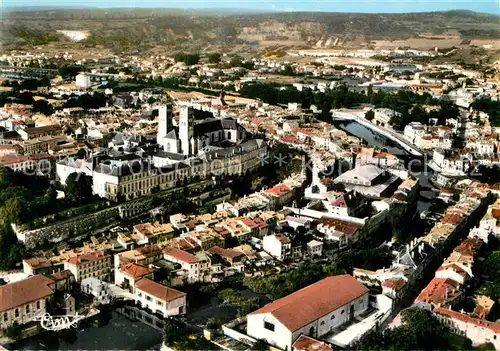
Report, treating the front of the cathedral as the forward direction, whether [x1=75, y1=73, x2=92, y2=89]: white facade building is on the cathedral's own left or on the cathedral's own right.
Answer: on the cathedral's own right

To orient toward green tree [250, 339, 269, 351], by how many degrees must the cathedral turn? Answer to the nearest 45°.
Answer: approximately 45° to its left

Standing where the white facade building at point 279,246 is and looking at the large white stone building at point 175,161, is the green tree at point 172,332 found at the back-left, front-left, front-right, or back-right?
back-left

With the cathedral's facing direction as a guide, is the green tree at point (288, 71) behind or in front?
behind

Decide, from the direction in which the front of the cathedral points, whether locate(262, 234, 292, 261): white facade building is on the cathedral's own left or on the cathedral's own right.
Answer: on the cathedral's own left

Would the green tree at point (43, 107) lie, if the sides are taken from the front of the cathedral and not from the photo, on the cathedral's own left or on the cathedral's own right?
on the cathedral's own right

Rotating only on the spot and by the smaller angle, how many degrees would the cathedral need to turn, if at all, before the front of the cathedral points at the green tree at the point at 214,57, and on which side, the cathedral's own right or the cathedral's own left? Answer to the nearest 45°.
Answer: approximately 135° to the cathedral's own right

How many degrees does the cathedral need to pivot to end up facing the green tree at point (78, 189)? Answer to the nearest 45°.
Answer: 0° — it already faces it

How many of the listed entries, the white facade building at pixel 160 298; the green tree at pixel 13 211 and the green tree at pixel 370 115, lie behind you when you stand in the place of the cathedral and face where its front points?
1

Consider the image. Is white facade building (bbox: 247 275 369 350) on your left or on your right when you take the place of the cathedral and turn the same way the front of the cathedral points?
on your left

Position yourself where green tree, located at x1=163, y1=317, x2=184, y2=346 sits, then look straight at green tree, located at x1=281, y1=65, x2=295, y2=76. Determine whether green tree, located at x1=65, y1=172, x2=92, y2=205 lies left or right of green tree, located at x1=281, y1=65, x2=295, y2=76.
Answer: left

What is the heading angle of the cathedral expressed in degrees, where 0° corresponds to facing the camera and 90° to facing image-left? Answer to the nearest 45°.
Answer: approximately 45°
